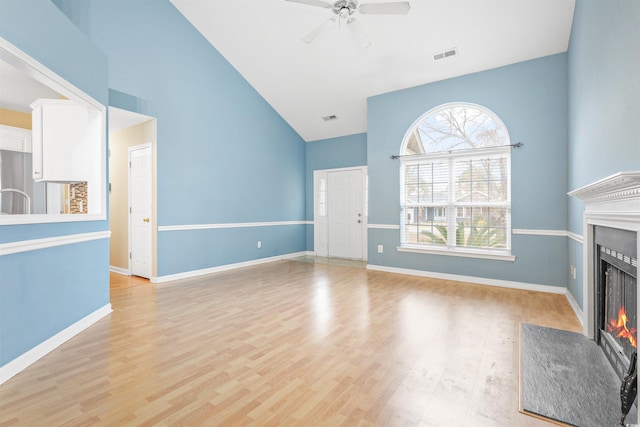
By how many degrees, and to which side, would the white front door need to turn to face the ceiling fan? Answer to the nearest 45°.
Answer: approximately 45° to its left

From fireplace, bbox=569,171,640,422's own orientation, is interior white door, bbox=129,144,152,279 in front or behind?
in front

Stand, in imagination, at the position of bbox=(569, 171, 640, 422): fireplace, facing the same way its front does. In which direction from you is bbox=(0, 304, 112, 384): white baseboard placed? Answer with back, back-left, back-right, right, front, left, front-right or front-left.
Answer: front-left

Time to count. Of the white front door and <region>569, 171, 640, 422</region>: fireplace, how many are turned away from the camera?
0

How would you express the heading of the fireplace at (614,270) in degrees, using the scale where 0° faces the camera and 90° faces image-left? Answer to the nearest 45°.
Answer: approximately 90°

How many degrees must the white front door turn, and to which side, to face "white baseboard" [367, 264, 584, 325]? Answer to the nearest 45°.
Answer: approximately 90° to its left

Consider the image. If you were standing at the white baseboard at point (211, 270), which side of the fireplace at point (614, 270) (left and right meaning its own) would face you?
front

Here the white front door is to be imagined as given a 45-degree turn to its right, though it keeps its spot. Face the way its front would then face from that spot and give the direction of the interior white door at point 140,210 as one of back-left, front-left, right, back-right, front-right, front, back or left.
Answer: front-left

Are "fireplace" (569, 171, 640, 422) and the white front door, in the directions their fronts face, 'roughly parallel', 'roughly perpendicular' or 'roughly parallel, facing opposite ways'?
roughly perpendicular

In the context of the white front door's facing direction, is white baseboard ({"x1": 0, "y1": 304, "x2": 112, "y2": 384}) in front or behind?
in front

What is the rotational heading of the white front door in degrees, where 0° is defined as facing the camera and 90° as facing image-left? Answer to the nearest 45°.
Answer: approximately 45°

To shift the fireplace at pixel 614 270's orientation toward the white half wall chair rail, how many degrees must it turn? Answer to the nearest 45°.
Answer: approximately 45° to its left
